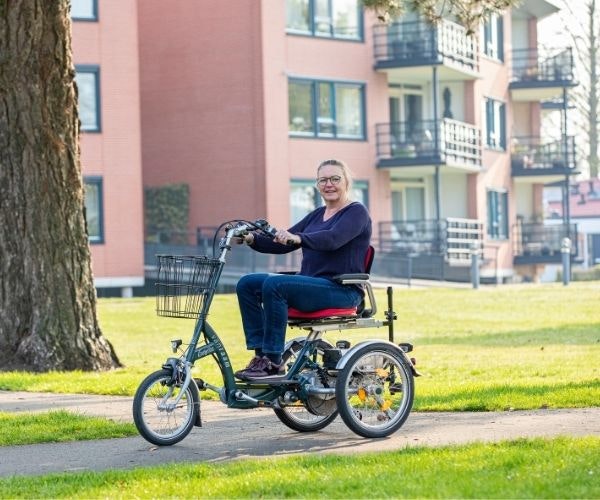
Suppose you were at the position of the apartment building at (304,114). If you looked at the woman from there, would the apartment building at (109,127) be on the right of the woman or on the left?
right

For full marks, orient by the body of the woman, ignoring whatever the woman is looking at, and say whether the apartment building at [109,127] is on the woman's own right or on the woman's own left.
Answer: on the woman's own right

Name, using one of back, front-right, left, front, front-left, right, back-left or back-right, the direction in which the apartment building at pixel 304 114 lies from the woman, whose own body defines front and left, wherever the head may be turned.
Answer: back-right

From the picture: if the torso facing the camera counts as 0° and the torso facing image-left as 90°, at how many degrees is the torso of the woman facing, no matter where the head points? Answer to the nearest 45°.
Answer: approximately 45°
